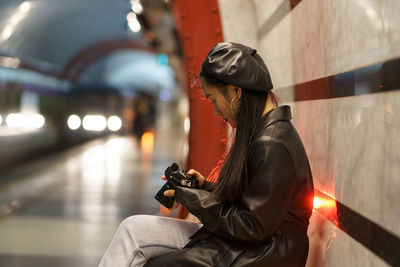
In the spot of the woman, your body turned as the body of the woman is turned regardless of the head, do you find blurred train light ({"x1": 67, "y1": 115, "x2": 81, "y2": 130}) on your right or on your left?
on your right

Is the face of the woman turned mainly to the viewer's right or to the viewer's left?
to the viewer's left

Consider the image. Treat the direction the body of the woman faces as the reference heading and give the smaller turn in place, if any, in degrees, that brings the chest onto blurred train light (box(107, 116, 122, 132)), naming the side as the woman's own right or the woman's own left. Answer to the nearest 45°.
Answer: approximately 90° to the woman's own right

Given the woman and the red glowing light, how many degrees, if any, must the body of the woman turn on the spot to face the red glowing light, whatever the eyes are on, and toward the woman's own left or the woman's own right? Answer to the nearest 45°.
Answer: approximately 135° to the woman's own right

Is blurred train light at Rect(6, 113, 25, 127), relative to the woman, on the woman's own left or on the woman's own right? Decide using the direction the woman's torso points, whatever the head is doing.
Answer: on the woman's own right

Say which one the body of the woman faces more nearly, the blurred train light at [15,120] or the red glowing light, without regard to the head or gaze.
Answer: the blurred train light

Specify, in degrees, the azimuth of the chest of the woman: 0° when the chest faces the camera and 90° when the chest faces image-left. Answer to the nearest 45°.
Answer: approximately 90°

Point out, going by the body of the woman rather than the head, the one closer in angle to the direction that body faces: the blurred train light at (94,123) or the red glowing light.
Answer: the blurred train light

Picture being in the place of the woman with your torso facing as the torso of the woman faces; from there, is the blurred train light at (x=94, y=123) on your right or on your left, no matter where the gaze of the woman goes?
on your right

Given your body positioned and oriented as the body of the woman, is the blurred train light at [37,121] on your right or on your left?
on your right
